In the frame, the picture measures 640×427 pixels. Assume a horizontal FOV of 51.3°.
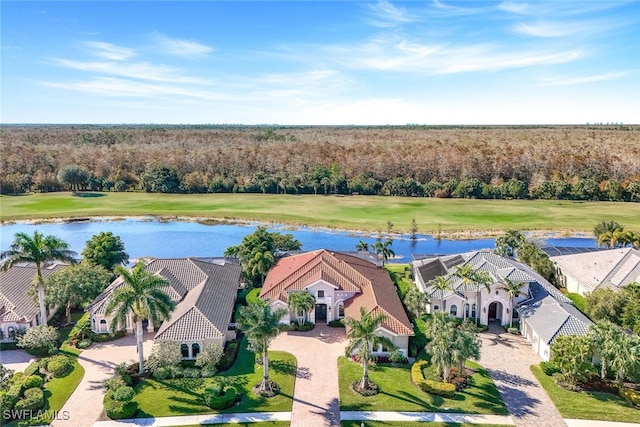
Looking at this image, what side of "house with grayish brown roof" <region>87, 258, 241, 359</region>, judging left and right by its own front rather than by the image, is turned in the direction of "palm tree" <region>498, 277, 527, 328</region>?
left

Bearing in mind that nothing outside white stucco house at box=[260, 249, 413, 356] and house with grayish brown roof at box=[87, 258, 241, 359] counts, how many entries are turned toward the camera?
2

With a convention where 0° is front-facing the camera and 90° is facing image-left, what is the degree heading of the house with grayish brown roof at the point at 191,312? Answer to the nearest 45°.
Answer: approximately 0°

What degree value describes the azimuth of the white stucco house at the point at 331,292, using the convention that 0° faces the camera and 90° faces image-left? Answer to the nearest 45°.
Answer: approximately 0°

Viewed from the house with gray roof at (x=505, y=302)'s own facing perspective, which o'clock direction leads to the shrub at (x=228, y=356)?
The shrub is roughly at 2 o'clock from the house with gray roof.

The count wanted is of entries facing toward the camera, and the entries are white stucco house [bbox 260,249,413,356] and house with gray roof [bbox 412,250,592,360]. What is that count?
2

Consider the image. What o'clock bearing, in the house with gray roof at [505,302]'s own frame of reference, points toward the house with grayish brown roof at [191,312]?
the house with grayish brown roof at [191,312] is roughly at 2 o'clock from the house with gray roof at [505,302].
